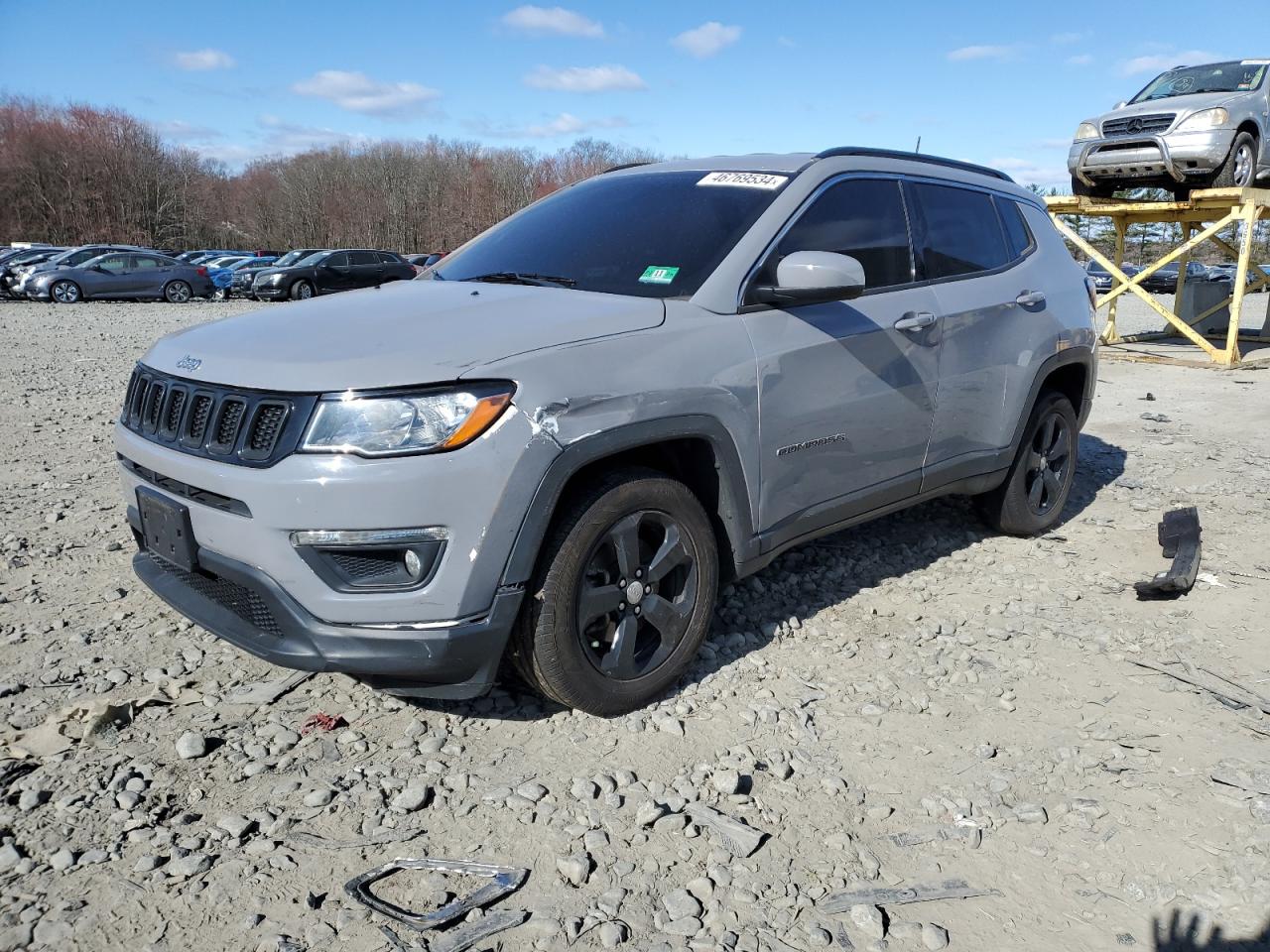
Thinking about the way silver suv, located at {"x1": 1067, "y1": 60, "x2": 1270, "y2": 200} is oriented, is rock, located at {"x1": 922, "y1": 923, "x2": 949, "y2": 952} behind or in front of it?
in front

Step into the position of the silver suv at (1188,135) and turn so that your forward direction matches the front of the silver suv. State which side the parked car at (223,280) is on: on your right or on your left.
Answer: on your right

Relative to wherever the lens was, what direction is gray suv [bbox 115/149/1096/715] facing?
facing the viewer and to the left of the viewer

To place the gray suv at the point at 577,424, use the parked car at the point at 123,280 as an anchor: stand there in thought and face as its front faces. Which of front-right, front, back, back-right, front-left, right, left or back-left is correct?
left

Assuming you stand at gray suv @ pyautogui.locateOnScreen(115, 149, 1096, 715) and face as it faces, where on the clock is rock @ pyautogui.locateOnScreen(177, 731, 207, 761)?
The rock is roughly at 1 o'clock from the gray suv.

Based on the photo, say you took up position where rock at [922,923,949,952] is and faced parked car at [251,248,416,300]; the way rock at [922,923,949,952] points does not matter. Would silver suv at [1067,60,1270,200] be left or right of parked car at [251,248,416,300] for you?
right

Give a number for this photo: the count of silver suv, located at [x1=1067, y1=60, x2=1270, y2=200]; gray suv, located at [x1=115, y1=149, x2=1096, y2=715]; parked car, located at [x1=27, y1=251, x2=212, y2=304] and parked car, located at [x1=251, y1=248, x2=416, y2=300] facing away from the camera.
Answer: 0

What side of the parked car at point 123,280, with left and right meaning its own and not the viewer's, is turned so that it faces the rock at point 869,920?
left

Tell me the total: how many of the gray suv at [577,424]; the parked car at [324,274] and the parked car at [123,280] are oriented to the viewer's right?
0

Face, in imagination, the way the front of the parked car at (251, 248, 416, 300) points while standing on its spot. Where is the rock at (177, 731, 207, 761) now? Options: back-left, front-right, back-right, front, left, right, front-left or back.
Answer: front-left

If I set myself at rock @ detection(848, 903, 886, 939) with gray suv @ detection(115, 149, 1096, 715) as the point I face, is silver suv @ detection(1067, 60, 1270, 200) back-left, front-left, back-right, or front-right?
front-right

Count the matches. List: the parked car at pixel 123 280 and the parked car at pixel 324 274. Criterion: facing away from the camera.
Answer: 0

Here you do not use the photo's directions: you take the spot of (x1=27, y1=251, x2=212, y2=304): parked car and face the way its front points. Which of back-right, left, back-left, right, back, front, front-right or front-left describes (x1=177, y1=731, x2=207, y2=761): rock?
left

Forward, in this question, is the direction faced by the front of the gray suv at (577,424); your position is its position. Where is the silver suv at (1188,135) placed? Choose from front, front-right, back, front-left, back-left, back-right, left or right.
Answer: back

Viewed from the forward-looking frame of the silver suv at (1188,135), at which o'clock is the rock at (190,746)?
The rock is roughly at 11 o'clock from the silver suv.

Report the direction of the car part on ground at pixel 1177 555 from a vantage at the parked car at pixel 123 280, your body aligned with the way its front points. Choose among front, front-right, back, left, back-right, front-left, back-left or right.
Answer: left

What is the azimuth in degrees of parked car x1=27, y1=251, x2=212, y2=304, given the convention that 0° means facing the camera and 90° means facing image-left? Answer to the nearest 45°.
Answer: approximately 90°
